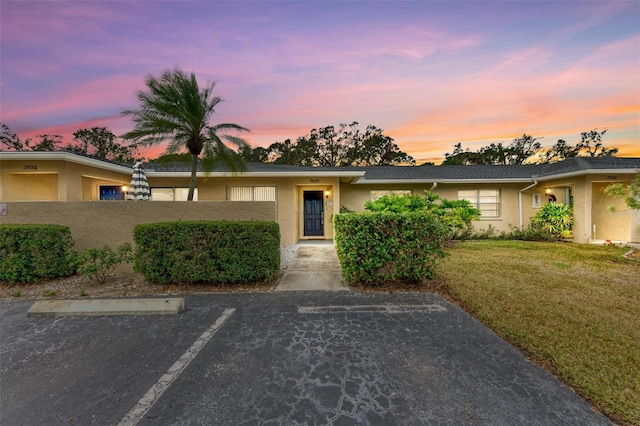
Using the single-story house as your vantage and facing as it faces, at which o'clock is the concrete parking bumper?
The concrete parking bumper is roughly at 1 o'clock from the single-story house.

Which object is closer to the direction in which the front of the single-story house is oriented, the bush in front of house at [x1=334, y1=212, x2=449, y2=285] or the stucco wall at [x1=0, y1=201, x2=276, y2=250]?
the bush in front of house

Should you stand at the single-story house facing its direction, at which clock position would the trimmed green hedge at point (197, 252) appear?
The trimmed green hedge is roughly at 1 o'clock from the single-story house.

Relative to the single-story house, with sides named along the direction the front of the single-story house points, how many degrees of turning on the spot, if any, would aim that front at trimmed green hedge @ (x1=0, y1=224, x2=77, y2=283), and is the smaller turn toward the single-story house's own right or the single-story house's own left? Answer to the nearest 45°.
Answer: approximately 45° to the single-story house's own right

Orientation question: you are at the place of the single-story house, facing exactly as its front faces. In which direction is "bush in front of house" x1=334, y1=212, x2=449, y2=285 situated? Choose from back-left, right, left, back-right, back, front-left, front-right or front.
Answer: front

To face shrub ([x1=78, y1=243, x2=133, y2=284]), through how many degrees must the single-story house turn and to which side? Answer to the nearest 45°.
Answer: approximately 45° to its right

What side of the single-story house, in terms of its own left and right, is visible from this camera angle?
front
